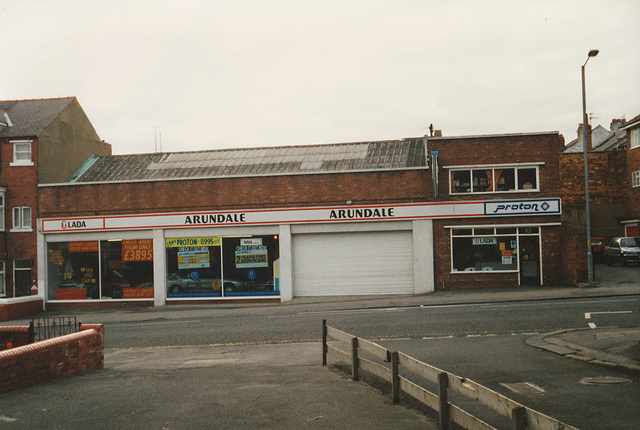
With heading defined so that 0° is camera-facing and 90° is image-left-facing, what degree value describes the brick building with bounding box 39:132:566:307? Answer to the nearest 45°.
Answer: approximately 0°

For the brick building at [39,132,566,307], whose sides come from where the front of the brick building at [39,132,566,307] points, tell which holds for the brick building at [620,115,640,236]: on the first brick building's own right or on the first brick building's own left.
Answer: on the first brick building's own left

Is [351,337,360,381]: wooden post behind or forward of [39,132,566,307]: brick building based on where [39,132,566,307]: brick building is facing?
forward

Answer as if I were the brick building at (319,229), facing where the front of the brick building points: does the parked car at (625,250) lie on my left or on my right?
on my left

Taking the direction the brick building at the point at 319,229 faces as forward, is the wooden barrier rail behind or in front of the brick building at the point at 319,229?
in front

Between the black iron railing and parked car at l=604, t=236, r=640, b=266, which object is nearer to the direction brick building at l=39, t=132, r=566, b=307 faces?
the black iron railing

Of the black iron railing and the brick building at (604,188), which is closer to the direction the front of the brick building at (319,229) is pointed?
the black iron railing

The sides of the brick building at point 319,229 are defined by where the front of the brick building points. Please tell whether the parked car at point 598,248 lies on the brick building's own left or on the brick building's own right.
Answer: on the brick building's own left

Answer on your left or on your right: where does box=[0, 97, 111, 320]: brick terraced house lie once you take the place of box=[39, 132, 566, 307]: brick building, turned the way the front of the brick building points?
on your right

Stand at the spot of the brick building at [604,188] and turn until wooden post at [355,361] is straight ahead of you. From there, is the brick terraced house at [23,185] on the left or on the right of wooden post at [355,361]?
right

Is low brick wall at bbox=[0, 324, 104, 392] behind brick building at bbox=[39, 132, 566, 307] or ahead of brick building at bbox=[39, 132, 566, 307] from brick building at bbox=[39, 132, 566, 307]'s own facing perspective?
ahead
